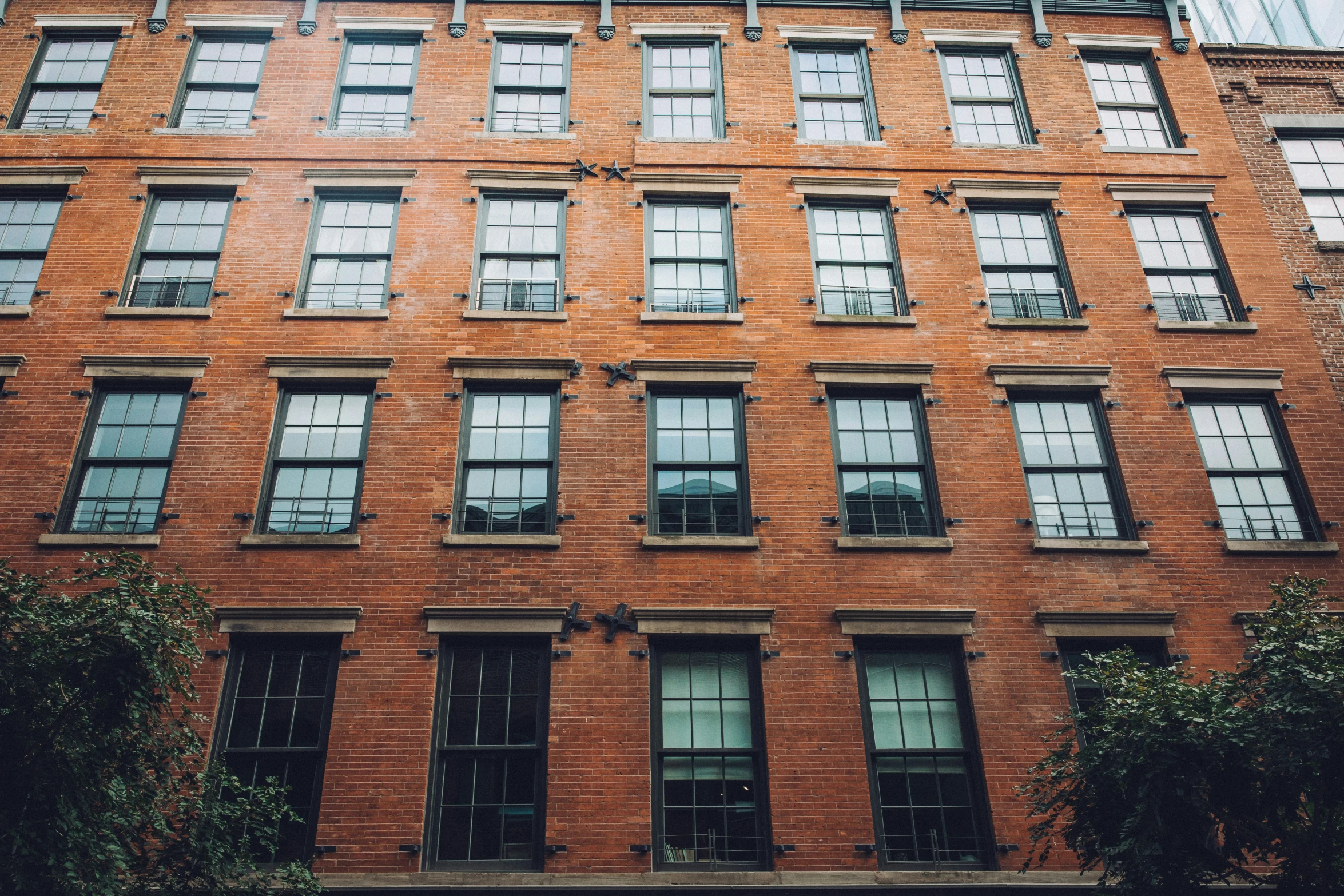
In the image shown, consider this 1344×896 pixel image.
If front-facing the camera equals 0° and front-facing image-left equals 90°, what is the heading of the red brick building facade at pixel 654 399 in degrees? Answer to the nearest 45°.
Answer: approximately 0°
